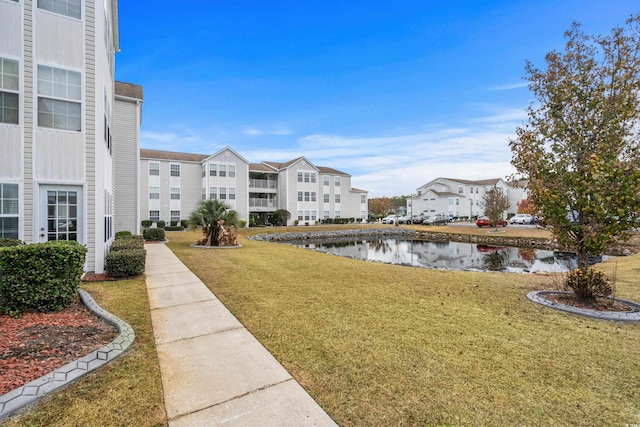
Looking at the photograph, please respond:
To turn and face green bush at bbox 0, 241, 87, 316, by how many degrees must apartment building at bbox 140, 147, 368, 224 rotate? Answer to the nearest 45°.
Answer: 0° — it already faces it

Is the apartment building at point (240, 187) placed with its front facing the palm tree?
yes

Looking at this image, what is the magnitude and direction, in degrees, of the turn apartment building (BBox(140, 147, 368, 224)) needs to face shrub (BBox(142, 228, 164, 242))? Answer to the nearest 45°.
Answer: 0° — it already faces it

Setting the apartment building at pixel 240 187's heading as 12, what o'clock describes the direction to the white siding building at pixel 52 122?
The white siding building is roughly at 12 o'clock from the apartment building.

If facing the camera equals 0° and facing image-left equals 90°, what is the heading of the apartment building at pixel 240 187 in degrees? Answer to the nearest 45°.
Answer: approximately 0°

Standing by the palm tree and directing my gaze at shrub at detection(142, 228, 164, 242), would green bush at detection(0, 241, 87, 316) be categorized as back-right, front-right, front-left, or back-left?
back-left
